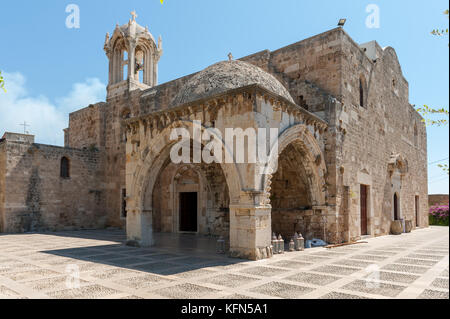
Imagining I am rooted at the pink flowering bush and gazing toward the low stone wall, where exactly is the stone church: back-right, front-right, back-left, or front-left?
back-left
